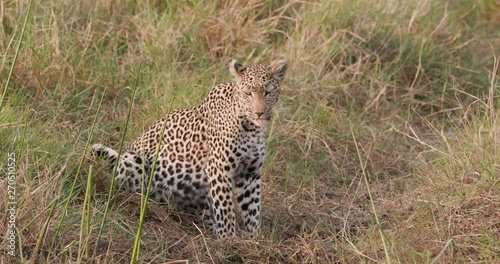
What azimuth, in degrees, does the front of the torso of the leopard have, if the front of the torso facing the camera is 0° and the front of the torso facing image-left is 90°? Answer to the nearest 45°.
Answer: approximately 315°
